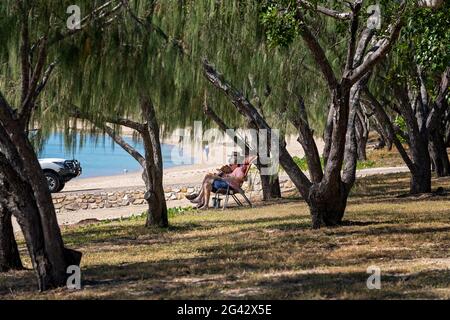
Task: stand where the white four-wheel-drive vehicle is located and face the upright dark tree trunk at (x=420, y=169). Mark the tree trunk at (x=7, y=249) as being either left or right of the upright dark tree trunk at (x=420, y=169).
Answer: right

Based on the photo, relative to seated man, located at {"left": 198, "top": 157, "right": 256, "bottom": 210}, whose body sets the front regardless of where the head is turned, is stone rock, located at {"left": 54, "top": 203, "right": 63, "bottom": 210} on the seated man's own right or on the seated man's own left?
on the seated man's own right

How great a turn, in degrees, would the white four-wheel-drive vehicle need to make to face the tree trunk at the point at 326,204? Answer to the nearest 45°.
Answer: approximately 45° to its right

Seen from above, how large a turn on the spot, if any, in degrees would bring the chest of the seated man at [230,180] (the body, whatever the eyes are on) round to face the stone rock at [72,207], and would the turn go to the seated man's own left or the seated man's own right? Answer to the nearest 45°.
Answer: approximately 45° to the seated man's own right

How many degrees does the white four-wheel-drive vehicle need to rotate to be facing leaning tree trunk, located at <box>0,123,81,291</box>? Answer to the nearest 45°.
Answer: approximately 45° to its right

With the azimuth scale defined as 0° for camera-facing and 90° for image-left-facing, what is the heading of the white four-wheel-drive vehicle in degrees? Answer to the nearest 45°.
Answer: approximately 315°

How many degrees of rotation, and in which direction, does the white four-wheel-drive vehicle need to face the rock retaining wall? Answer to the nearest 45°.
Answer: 0° — it already faces it

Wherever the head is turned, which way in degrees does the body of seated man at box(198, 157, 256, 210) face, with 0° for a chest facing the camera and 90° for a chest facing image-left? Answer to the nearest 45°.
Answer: approximately 90°

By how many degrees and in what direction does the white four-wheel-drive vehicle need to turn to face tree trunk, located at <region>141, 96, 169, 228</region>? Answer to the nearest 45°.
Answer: approximately 45° to its right

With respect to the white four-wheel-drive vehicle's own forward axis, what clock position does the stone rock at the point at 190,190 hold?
The stone rock is roughly at 12 o'clock from the white four-wheel-drive vehicle.

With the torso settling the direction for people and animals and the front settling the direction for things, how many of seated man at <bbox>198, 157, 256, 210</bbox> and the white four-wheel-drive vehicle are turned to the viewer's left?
1
